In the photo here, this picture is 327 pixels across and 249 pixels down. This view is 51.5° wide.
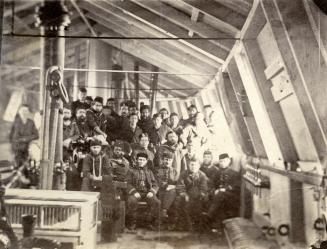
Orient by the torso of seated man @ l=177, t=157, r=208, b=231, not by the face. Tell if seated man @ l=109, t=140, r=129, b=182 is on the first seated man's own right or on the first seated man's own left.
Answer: on the first seated man's own right

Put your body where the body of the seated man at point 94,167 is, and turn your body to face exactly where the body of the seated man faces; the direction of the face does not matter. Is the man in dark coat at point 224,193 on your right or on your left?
on your left

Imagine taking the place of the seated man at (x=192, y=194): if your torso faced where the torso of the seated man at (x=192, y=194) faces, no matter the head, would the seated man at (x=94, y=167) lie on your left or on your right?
on your right

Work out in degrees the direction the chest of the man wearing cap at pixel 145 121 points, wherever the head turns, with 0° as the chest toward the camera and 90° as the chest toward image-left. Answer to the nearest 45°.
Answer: approximately 0°

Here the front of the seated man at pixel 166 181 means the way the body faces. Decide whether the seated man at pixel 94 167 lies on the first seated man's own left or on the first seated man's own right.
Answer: on the first seated man's own right

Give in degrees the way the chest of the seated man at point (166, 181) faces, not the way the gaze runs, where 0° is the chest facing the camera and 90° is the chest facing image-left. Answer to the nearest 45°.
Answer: approximately 0°

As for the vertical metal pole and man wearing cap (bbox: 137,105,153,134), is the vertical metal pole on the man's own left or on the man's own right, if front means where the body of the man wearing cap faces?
on the man's own right
